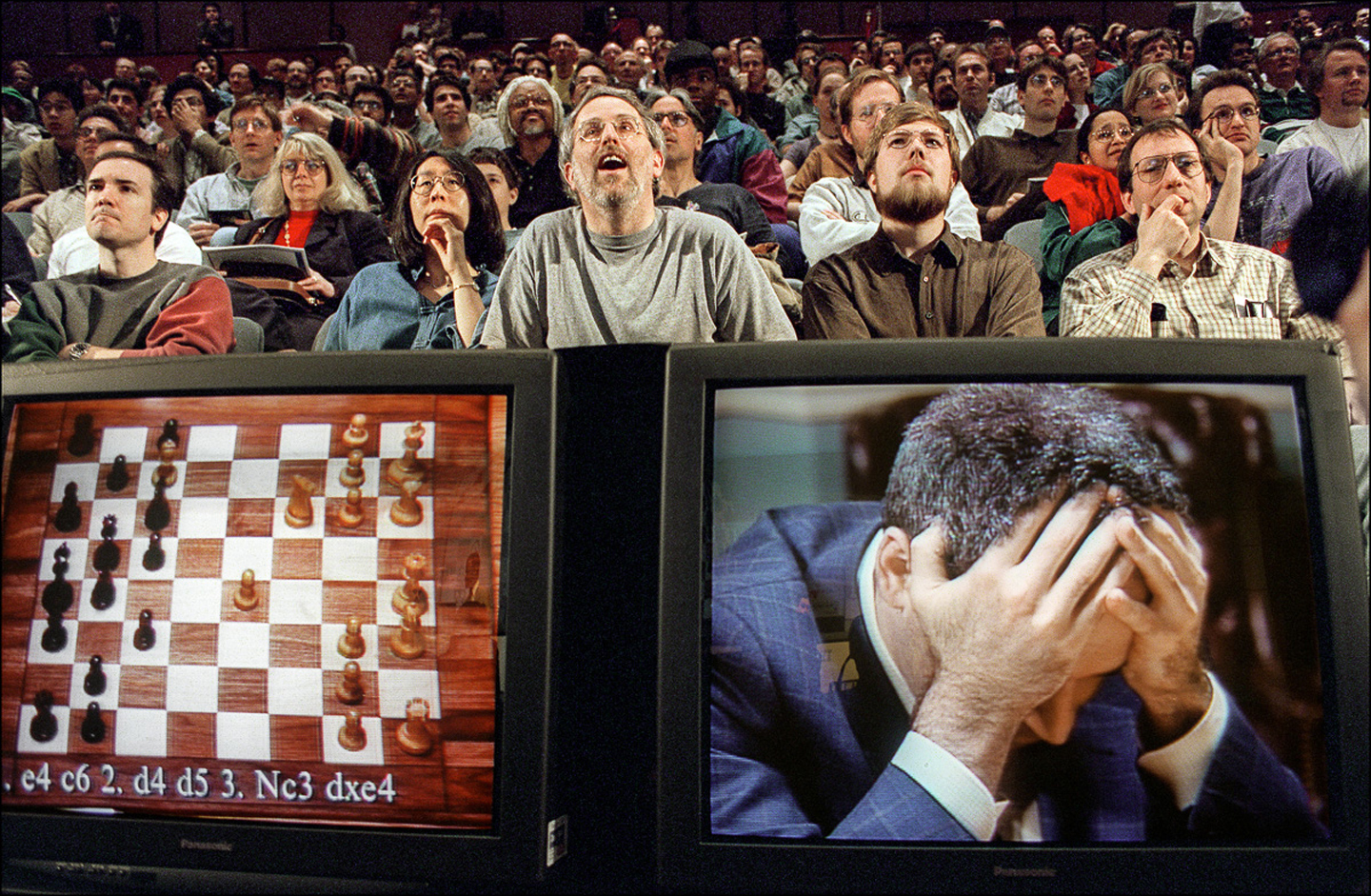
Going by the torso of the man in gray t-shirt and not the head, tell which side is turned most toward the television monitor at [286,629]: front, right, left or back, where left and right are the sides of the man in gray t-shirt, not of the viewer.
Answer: front

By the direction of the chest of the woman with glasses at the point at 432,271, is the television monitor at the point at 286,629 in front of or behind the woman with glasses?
in front

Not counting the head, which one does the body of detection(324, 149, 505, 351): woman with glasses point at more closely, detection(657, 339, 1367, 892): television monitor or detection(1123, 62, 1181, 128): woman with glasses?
the television monitor

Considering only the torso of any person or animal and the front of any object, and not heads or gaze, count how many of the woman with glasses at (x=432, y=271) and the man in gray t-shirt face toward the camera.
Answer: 2

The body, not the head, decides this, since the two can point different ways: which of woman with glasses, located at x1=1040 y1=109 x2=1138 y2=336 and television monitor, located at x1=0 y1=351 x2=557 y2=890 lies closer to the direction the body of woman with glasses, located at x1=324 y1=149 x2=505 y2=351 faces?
the television monitor

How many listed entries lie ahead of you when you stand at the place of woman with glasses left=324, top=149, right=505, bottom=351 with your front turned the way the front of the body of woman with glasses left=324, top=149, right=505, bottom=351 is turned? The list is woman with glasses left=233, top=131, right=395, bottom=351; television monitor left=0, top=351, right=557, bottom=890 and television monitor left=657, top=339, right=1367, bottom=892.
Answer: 2

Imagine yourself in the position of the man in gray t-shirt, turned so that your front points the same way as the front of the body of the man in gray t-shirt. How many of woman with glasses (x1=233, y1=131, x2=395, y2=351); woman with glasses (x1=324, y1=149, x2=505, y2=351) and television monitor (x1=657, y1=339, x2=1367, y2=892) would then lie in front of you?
1

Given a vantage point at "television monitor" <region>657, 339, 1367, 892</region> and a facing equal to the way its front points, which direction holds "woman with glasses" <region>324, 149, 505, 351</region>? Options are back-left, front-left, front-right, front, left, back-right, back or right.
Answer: back-right

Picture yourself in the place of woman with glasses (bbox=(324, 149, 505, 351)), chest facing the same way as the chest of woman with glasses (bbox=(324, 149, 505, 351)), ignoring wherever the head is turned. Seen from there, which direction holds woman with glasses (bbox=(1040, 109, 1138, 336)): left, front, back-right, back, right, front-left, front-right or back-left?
left

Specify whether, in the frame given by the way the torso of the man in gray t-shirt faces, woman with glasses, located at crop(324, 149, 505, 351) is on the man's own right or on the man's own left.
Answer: on the man's own right
